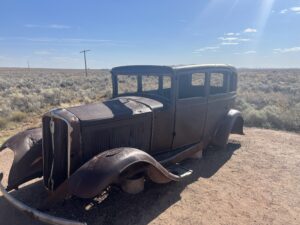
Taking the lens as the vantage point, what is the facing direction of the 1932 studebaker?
facing the viewer and to the left of the viewer
